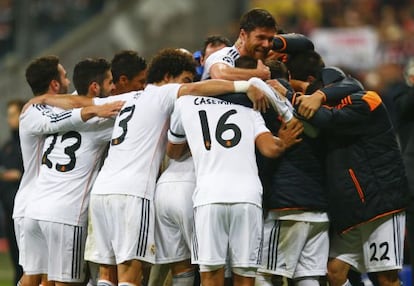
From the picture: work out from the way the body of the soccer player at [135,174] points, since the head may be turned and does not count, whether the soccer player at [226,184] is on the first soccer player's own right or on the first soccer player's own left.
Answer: on the first soccer player's own right

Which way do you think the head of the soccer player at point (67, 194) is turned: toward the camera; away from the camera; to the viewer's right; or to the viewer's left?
to the viewer's right

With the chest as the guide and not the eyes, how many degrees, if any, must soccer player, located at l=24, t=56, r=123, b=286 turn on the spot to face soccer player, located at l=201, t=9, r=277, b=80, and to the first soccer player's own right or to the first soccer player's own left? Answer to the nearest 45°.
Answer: approximately 45° to the first soccer player's own right

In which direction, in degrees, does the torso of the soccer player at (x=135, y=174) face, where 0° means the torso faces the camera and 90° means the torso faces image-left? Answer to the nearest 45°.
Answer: approximately 225°

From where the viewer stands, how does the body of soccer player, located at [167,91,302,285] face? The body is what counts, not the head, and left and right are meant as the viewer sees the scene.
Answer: facing away from the viewer

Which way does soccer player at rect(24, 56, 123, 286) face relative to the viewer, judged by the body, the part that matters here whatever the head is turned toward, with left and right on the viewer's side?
facing away from the viewer and to the right of the viewer

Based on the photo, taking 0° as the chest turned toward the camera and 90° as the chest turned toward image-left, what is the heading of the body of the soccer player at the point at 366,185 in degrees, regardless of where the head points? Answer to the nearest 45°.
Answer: approximately 45°

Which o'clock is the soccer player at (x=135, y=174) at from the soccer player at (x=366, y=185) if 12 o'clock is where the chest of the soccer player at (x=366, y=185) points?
the soccer player at (x=135, y=174) is roughly at 1 o'clock from the soccer player at (x=366, y=185).
